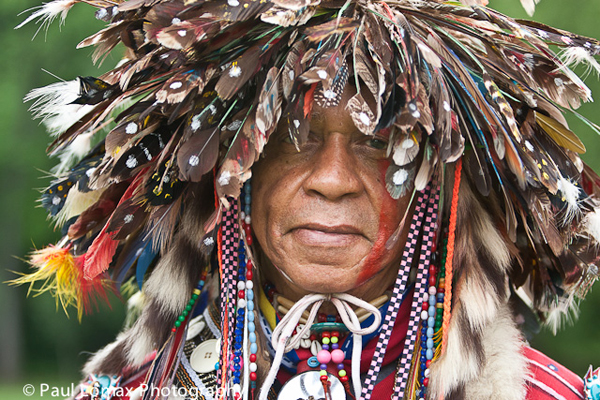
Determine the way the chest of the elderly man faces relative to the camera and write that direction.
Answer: toward the camera

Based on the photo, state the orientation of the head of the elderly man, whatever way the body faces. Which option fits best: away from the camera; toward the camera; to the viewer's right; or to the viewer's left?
toward the camera
